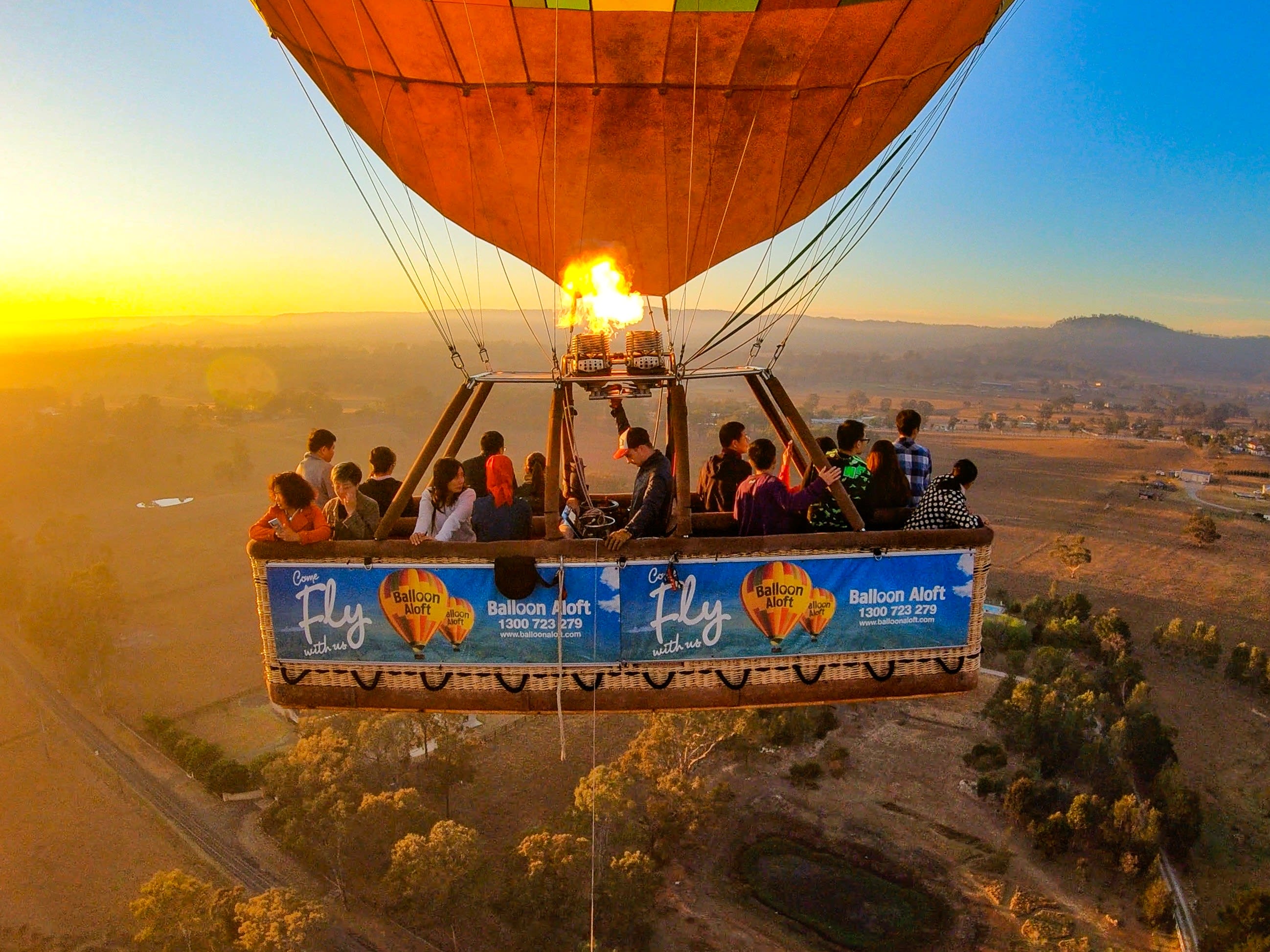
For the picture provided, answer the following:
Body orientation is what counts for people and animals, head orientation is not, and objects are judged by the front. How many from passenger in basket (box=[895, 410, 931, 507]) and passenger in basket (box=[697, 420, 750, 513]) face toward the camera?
0

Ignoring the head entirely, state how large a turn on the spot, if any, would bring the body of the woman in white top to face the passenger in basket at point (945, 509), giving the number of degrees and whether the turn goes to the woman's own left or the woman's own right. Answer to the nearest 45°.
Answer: approximately 90° to the woman's own left

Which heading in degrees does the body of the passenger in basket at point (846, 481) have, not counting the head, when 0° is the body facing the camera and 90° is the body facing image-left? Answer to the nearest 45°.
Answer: approximately 225°

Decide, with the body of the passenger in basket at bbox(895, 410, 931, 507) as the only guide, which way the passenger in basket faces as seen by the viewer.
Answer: away from the camera

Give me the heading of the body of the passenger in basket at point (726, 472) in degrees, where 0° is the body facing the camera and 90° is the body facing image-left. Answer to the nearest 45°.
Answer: approximately 225°

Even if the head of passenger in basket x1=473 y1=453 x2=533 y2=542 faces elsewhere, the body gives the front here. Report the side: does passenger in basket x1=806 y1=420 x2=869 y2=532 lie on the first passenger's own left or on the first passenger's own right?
on the first passenger's own right

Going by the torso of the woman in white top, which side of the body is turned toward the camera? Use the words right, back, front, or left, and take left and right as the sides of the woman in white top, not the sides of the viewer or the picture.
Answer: front

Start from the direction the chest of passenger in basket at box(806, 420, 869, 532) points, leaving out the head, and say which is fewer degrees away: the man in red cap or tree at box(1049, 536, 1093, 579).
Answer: the tree

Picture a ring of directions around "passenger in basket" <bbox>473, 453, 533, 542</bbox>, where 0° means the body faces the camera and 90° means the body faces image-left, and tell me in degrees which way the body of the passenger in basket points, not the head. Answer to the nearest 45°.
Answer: approximately 180°
